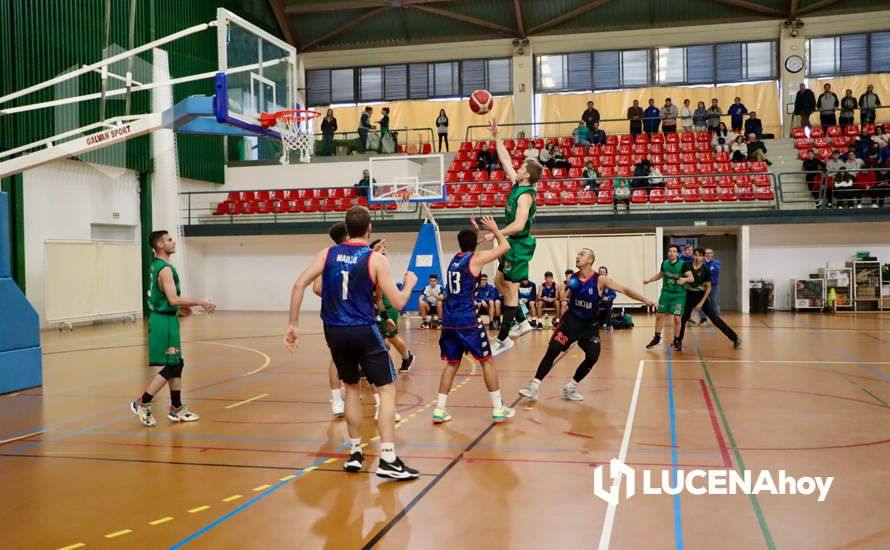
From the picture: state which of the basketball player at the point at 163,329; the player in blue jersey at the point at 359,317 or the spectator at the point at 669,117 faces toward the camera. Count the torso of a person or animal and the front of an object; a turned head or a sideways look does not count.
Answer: the spectator

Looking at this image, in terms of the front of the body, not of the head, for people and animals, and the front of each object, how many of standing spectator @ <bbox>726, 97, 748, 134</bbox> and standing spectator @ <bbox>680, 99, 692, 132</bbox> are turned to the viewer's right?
0

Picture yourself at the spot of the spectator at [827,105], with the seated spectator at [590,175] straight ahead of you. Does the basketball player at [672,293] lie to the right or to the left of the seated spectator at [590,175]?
left

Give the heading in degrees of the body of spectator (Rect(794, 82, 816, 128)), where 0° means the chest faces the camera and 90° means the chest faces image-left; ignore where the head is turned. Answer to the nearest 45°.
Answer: approximately 45°

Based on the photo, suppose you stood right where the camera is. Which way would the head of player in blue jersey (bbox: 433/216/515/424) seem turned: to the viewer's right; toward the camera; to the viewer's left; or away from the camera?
away from the camera

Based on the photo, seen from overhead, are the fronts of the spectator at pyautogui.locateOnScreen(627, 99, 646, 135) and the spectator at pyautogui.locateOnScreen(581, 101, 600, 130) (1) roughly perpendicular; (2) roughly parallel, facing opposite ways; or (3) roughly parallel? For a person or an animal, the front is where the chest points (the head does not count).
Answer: roughly parallel

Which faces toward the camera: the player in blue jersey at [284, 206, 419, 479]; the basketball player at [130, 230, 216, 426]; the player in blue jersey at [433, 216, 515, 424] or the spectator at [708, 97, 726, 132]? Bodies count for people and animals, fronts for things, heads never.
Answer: the spectator

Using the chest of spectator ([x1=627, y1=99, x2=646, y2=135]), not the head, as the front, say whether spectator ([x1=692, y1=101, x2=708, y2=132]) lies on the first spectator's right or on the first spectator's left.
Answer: on the first spectator's left

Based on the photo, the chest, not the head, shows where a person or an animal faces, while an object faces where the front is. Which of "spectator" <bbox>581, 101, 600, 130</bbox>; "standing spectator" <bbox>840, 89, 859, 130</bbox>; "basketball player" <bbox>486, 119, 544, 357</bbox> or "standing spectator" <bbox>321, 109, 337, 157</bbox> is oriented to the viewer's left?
the basketball player

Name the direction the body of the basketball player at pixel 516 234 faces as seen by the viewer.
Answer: to the viewer's left

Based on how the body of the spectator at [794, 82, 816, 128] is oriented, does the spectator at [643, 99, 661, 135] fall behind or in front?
in front

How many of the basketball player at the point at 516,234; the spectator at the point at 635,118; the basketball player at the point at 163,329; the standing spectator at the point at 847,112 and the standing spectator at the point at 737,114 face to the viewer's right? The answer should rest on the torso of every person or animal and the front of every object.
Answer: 1

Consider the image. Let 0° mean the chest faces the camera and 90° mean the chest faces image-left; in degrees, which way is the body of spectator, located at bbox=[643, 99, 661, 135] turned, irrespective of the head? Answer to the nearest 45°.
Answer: approximately 0°

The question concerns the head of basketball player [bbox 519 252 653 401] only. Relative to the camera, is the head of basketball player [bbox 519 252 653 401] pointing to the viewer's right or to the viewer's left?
to the viewer's left

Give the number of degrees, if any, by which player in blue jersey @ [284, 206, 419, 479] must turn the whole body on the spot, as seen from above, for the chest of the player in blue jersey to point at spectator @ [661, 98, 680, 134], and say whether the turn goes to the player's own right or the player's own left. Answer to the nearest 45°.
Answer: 0° — they already face them
